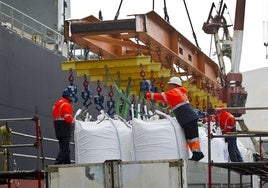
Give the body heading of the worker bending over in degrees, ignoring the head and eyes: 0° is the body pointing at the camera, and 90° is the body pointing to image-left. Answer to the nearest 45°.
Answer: approximately 90°

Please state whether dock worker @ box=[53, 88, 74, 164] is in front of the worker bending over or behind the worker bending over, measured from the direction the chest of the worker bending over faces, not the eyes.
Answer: in front

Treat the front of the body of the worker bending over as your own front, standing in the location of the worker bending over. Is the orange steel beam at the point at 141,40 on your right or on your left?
on your right

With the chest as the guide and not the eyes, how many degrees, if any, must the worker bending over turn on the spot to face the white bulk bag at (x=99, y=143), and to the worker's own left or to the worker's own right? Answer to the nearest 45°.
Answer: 0° — they already face it
